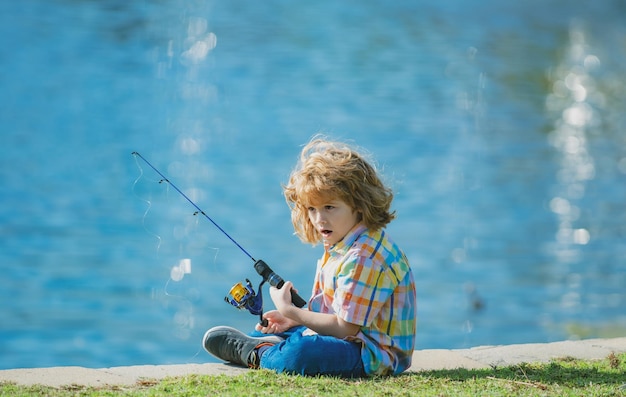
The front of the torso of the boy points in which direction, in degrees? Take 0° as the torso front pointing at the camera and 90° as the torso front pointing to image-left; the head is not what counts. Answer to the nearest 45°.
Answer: approximately 90°

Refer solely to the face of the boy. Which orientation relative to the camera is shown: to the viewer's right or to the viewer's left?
to the viewer's left
